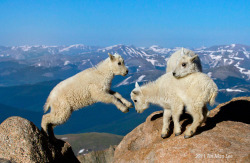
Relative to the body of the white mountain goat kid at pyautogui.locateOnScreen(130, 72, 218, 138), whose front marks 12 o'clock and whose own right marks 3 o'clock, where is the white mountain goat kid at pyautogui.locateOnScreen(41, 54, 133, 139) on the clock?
the white mountain goat kid at pyautogui.locateOnScreen(41, 54, 133, 139) is roughly at 12 o'clock from the white mountain goat kid at pyautogui.locateOnScreen(130, 72, 218, 138).

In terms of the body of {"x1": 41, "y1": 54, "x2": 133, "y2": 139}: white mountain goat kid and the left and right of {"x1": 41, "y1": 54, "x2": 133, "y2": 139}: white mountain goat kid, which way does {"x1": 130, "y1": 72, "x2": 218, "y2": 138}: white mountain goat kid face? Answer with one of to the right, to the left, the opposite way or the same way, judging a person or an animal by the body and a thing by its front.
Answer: the opposite way

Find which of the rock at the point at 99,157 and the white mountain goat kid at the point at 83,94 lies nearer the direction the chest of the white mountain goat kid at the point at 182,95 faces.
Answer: the white mountain goat kid

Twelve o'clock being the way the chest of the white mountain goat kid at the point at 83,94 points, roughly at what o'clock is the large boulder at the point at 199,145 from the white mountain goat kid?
The large boulder is roughly at 1 o'clock from the white mountain goat kid.

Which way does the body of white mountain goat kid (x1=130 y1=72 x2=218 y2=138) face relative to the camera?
to the viewer's left

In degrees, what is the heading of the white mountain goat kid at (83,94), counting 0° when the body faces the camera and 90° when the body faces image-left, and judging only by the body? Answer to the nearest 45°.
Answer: approximately 270°

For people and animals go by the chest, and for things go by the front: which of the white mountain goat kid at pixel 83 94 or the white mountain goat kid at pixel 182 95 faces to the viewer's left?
the white mountain goat kid at pixel 182 95

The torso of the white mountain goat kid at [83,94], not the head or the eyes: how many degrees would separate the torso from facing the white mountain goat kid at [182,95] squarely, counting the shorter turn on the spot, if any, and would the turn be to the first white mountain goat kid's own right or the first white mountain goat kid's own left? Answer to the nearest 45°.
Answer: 0° — it already faces it

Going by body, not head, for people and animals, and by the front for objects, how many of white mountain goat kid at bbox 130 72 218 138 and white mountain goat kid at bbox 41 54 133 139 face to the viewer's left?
1
